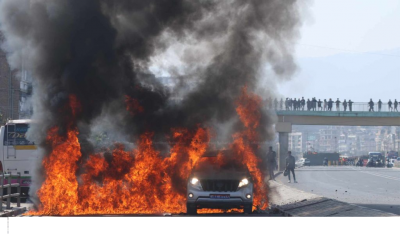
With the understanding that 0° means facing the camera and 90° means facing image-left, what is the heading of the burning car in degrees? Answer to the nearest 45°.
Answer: approximately 0°

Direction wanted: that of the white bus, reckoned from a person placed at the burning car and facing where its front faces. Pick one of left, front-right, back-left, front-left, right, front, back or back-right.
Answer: back-right
